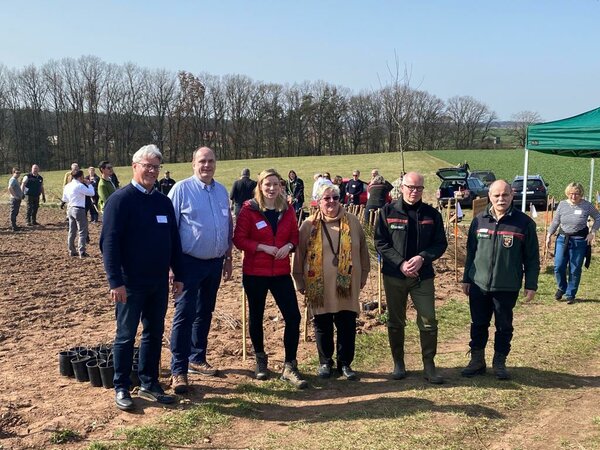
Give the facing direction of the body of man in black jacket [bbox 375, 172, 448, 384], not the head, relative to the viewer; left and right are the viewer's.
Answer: facing the viewer

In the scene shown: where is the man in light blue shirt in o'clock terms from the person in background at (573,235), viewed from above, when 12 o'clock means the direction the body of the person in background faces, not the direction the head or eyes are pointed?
The man in light blue shirt is roughly at 1 o'clock from the person in background.

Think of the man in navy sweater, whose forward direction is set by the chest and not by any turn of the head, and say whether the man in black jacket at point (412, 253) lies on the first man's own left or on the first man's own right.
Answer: on the first man's own left

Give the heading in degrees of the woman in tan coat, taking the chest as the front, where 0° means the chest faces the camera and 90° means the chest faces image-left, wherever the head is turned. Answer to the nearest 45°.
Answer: approximately 0°

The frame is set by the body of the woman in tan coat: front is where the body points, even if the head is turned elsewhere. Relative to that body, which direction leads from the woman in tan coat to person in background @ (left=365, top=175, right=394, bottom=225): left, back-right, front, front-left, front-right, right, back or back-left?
back

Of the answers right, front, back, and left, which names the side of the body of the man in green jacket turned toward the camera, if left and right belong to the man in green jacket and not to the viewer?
front

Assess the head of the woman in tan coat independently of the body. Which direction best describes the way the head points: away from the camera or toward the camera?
toward the camera

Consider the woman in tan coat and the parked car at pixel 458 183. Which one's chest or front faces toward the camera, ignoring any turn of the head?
the woman in tan coat

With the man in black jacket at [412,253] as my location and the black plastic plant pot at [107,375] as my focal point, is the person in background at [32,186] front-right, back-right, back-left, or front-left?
front-right

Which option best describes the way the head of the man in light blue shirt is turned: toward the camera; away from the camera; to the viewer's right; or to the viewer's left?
toward the camera

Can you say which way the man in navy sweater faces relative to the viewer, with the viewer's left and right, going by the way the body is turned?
facing the viewer and to the right of the viewer

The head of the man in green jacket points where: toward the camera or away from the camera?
toward the camera

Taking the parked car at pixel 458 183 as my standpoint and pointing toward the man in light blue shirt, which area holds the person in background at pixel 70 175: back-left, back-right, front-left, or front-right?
front-right
